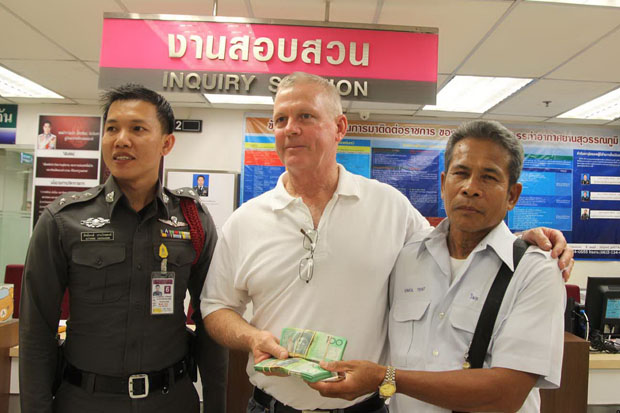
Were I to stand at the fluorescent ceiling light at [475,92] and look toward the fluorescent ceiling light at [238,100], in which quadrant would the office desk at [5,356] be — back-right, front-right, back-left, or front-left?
front-left

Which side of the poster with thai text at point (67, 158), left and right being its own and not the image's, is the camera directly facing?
front

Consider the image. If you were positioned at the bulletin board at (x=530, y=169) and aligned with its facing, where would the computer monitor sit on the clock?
The computer monitor is roughly at 12 o'clock from the bulletin board.

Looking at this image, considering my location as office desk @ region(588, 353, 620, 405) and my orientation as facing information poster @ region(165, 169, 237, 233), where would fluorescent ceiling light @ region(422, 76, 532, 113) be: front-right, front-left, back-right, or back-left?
front-right

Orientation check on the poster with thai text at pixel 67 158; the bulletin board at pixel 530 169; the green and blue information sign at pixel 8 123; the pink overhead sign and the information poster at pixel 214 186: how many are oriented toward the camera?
5

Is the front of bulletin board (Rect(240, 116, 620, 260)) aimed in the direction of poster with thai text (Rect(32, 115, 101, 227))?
no

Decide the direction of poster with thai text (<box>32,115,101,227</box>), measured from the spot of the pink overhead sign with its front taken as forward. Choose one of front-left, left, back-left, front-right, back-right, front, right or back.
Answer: back-right

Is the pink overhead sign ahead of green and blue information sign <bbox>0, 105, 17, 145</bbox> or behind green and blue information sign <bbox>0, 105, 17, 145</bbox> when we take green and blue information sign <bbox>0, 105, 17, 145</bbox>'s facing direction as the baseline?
ahead

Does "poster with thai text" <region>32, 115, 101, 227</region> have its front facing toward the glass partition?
no

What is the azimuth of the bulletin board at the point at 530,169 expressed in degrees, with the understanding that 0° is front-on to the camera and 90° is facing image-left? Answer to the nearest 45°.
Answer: approximately 0°

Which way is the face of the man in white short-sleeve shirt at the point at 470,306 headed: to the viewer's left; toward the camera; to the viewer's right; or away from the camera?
toward the camera

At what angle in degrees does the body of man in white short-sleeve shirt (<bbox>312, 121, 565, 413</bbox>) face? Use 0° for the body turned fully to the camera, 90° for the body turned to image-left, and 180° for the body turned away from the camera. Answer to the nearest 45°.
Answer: approximately 45°

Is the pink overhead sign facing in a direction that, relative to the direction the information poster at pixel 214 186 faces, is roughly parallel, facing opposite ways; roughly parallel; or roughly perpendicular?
roughly parallel

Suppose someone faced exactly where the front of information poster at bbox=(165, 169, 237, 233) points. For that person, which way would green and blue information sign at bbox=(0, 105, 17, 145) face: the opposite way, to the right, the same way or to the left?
the same way

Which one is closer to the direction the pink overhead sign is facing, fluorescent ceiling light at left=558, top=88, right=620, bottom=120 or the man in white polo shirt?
the man in white polo shirt

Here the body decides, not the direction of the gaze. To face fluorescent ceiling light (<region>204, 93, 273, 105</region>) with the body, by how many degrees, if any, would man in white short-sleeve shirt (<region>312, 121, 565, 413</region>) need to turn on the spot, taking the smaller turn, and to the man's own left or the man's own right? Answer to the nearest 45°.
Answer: approximately 90° to the man's own right

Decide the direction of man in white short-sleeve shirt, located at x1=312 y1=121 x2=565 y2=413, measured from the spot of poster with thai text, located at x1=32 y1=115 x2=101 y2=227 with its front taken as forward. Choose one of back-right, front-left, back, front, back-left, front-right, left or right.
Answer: front

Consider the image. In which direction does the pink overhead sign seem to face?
toward the camera
